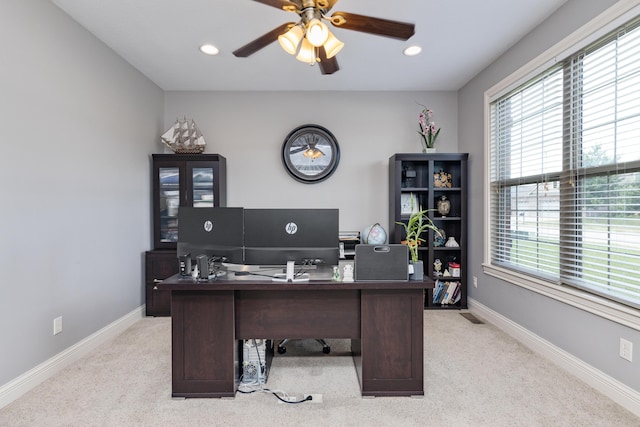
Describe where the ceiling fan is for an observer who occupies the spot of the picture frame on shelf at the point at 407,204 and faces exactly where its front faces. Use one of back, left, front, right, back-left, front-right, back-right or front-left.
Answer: front

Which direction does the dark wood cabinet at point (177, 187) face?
toward the camera

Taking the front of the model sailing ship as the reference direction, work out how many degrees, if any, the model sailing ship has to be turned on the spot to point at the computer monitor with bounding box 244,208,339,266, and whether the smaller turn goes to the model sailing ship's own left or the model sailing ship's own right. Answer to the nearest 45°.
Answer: approximately 90° to the model sailing ship's own left

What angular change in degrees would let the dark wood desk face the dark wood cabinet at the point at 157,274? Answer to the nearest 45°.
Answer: approximately 45° to its left

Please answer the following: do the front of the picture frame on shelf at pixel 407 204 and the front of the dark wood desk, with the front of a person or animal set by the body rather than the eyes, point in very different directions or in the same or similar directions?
very different directions

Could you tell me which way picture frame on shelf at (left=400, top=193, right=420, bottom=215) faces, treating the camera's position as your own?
facing the viewer

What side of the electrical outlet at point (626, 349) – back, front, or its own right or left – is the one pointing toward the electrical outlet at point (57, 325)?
front

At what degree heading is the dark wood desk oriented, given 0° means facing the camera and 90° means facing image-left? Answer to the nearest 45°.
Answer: approximately 180°

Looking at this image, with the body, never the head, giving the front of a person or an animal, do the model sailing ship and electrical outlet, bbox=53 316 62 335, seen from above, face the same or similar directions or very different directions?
very different directions

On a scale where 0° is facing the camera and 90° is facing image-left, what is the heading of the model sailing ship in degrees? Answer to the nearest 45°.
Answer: approximately 90°

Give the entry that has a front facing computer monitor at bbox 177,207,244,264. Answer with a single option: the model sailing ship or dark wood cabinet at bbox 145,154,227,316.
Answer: the dark wood cabinet

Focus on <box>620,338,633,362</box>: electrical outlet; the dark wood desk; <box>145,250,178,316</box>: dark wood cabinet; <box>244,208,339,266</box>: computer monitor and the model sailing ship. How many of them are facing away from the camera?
2

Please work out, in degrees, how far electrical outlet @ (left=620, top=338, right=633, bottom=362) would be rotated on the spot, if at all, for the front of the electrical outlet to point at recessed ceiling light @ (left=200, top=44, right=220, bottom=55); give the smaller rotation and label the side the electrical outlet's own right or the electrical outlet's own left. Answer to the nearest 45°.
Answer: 0° — it already faces it

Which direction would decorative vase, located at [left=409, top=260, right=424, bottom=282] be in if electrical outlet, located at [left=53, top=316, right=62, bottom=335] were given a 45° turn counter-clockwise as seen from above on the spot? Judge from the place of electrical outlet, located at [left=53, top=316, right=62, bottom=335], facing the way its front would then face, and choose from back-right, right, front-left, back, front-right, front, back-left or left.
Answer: front-right

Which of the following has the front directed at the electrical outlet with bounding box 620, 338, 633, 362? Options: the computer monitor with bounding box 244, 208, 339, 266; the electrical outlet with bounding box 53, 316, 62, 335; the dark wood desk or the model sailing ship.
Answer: the electrical outlet with bounding box 53, 316, 62, 335

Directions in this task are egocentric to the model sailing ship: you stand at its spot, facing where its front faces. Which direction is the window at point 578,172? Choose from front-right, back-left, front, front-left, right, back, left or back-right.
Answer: back-left

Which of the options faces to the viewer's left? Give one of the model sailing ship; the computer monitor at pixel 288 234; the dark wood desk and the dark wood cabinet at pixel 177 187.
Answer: the model sailing ship

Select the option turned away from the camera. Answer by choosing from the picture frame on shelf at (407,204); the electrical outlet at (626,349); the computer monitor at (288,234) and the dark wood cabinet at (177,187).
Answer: the computer monitor

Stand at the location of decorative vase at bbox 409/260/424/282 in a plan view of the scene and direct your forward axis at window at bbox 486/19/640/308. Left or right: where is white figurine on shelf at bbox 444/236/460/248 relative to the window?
left
